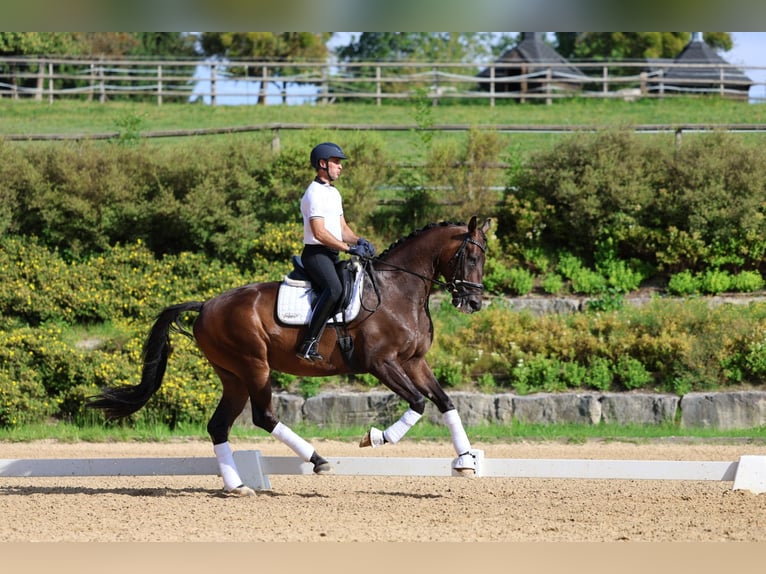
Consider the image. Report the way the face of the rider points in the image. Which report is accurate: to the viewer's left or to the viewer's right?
to the viewer's right

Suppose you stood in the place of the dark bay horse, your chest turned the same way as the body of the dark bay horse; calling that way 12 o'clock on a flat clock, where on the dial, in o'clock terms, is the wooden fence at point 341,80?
The wooden fence is roughly at 9 o'clock from the dark bay horse.

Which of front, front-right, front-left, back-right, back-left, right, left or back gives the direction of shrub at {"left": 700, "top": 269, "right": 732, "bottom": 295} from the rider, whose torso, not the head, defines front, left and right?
front-left

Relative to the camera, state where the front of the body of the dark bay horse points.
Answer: to the viewer's right

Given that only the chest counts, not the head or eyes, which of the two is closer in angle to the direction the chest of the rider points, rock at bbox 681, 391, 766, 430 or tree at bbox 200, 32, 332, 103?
the rock

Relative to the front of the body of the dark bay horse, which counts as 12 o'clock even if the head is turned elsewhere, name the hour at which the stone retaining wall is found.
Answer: The stone retaining wall is roughly at 10 o'clock from the dark bay horse.

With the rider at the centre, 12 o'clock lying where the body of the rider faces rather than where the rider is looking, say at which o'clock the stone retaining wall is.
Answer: The stone retaining wall is roughly at 10 o'clock from the rider.

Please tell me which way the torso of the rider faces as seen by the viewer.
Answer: to the viewer's right

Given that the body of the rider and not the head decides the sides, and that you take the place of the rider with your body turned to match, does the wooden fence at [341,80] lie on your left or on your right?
on your left
